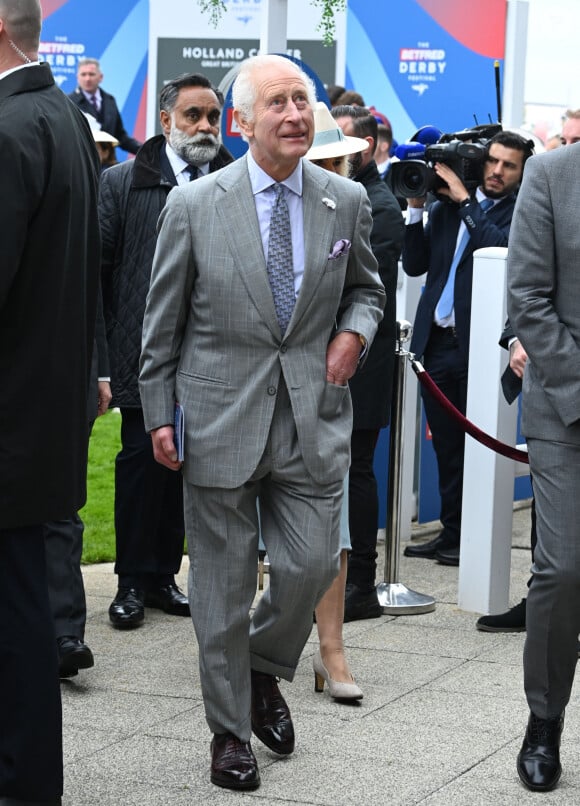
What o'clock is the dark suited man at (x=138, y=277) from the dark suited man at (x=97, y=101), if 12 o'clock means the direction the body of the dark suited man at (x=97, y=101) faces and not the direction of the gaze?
the dark suited man at (x=138, y=277) is roughly at 12 o'clock from the dark suited man at (x=97, y=101).

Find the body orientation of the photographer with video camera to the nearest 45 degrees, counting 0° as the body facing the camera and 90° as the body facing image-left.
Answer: approximately 45°

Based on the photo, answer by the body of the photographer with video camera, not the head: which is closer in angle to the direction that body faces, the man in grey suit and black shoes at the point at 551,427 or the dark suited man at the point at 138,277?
the dark suited man

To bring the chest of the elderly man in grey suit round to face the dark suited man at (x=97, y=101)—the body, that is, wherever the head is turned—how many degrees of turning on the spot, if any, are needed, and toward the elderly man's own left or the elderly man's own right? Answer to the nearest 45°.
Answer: approximately 180°

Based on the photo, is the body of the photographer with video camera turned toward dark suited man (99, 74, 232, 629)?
yes

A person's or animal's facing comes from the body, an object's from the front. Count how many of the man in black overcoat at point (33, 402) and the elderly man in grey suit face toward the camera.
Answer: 1

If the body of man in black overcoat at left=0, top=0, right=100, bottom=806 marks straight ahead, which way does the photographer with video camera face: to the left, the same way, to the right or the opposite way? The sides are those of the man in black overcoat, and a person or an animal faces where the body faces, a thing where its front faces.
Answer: to the left

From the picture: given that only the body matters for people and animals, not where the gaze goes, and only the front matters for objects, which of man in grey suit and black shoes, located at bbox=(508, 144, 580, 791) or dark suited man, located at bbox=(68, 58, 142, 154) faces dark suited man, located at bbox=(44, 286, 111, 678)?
dark suited man, located at bbox=(68, 58, 142, 154)

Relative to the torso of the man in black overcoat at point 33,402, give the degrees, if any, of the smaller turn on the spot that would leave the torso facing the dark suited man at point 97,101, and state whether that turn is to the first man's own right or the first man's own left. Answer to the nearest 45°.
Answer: approximately 45° to the first man's own right

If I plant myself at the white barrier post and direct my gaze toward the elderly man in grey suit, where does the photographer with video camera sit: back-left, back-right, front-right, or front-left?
back-right
